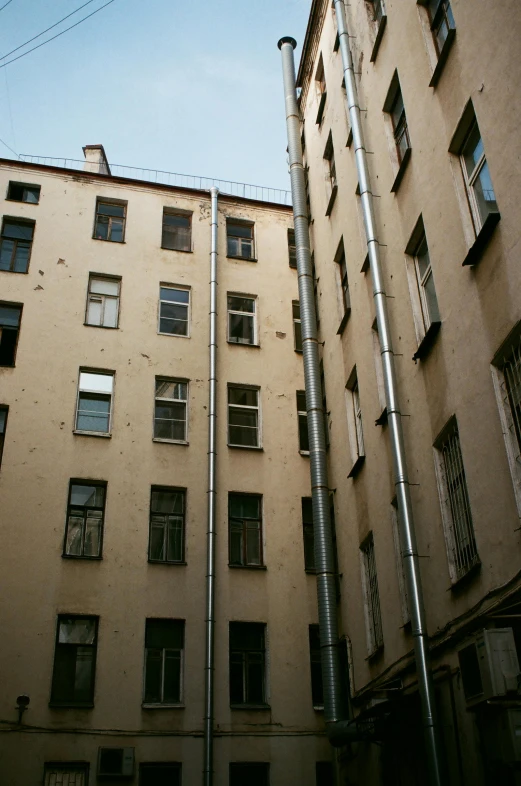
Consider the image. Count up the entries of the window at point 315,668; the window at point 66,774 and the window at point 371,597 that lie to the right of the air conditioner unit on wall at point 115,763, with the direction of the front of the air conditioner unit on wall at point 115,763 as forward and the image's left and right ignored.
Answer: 1

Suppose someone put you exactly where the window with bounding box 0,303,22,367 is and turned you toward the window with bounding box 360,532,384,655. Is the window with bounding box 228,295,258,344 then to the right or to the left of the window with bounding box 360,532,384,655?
left

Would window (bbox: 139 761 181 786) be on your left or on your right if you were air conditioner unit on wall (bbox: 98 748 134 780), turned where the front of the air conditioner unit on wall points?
on your left

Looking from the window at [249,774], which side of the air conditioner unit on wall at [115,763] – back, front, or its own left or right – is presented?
left

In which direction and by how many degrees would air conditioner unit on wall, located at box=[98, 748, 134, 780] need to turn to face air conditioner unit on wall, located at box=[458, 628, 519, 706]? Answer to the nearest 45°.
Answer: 0° — it already faces it

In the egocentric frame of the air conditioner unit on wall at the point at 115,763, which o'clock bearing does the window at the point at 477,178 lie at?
The window is roughly at 11 o'clock from the air conditioner unit on wall.

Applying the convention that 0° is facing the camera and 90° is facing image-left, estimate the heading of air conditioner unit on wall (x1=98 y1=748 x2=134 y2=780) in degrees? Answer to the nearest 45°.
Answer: approximately 0°

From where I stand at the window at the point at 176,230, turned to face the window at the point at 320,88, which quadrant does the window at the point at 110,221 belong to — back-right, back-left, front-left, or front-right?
back-right
